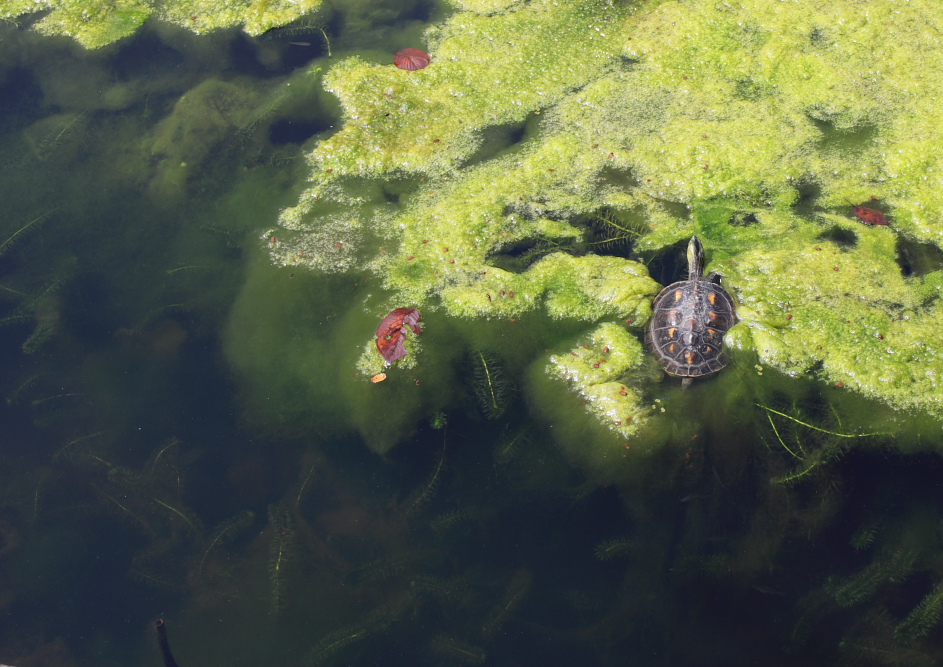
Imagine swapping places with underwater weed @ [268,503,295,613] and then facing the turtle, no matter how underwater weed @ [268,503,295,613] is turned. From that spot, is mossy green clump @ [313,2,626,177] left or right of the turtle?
left

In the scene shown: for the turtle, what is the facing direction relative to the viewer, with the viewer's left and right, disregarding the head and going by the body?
facing away from the viewer

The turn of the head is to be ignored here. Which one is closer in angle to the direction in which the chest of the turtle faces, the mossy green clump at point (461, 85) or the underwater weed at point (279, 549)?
the mossy green clump

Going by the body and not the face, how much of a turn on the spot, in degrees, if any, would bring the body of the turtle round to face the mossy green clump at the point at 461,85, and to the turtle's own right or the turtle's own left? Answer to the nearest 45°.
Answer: approximately 45° to the turtle's own left

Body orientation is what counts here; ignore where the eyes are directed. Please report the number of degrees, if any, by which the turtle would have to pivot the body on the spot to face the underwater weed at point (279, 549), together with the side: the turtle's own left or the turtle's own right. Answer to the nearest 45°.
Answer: approximately 135° to the turtle's own left

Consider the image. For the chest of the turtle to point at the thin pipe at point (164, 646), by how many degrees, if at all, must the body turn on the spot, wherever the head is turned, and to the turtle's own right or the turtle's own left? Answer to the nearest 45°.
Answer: approximately 135° to the turtle's own left
